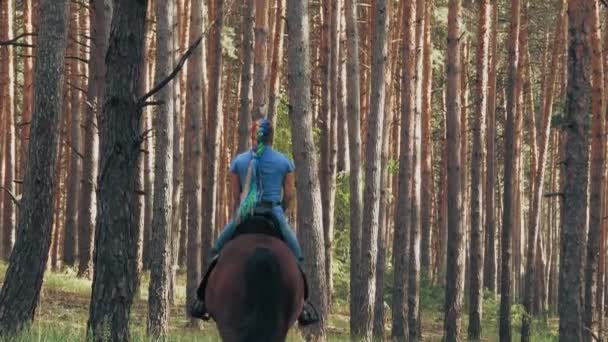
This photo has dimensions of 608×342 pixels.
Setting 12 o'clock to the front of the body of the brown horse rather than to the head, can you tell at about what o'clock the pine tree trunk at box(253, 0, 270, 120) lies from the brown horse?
The pine tree trunk is roughly at 12 o'clock from the brown horse.

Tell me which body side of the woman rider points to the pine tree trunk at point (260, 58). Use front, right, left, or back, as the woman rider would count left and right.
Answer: front

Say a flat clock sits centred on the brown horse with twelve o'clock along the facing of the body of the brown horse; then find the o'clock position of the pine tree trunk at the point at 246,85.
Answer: The pine tree trunk is roughly at 12 o'clock from the brown horse.

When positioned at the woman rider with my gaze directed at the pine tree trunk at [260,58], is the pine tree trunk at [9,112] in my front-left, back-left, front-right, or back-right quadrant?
front-left

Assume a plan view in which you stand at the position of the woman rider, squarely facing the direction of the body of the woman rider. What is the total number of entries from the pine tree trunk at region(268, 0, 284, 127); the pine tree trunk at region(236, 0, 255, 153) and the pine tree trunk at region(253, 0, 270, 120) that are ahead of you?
3

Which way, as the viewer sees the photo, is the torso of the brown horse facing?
away from the camera

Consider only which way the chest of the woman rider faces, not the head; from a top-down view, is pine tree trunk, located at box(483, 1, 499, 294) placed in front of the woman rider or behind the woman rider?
in front

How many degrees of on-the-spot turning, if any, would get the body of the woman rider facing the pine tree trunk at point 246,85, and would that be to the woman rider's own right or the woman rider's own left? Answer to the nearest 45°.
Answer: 0° — they already face it

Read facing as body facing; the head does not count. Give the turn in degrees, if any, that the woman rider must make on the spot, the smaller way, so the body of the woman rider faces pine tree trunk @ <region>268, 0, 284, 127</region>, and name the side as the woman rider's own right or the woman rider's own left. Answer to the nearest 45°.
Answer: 0° — they already face it

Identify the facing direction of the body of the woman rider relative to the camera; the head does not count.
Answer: away from the camera

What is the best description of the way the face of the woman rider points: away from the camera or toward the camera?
away from the camera

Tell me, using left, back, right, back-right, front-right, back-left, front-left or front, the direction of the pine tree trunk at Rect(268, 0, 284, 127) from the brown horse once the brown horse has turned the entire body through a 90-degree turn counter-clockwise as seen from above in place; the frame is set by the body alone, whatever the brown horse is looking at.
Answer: right
